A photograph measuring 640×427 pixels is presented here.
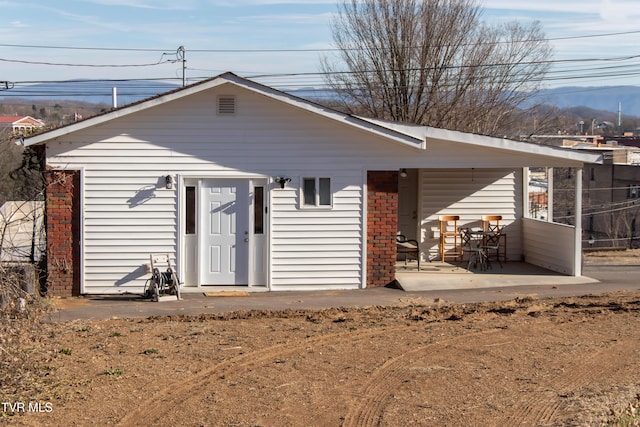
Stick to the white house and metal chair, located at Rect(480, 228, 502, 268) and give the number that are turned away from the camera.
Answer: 0

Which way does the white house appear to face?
toward the camera

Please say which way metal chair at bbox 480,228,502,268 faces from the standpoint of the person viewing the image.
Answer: facing the viewer and to the left of the viewer

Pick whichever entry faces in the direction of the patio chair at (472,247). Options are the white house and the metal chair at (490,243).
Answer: the metal chair

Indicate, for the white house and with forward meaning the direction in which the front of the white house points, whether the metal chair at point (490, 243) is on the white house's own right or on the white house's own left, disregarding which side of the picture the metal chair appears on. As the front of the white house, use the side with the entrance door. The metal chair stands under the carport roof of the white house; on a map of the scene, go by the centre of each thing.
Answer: on the white house's own left

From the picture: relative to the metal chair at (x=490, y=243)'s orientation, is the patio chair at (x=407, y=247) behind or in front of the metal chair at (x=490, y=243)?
in front

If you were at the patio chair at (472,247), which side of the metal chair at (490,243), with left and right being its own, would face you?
front
